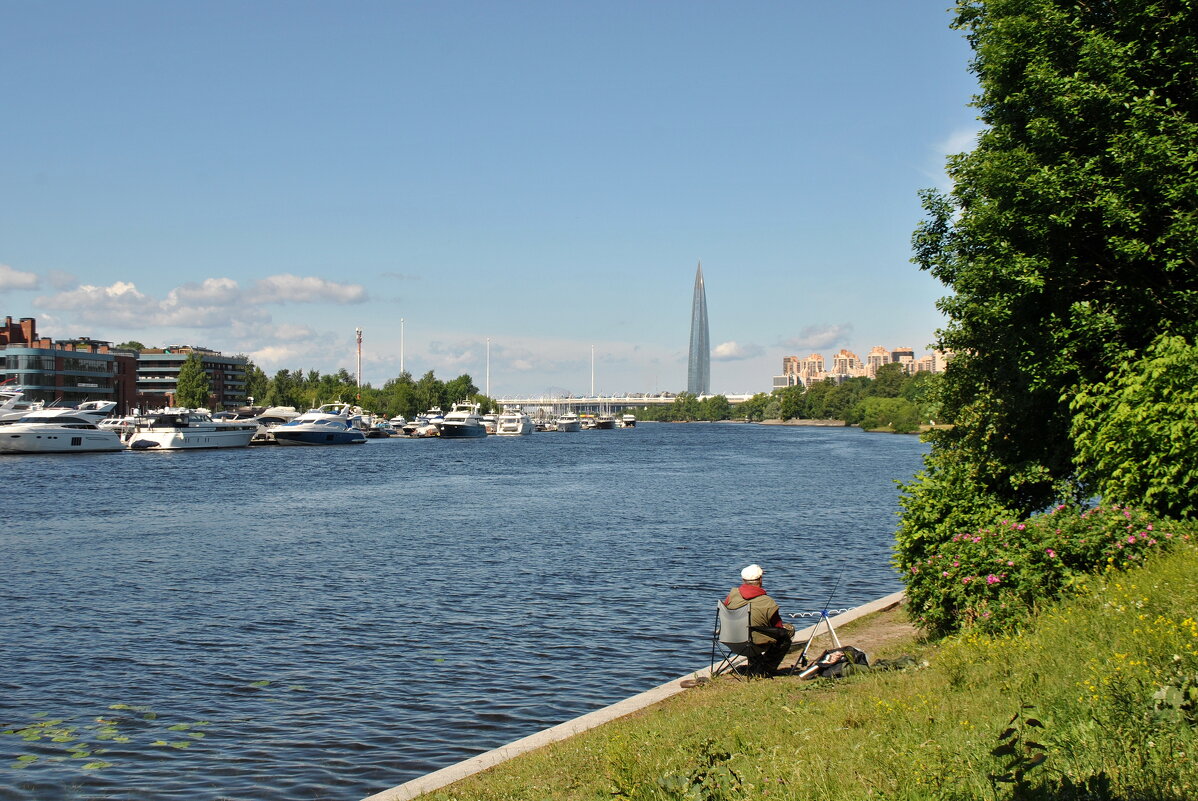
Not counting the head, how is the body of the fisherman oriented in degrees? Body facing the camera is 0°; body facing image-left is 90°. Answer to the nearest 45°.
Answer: approximately 225°

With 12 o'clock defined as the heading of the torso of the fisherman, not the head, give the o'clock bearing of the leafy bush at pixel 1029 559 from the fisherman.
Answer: The leafy bush is roughly at 2 o'clock from the fisherman.

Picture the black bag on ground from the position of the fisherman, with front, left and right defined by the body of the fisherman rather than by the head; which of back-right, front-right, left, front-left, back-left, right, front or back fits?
right
